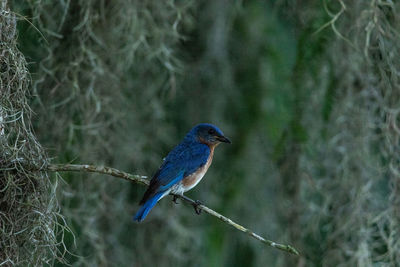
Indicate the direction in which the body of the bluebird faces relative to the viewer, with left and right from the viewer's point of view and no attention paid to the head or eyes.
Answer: facing to the right of the viewer
